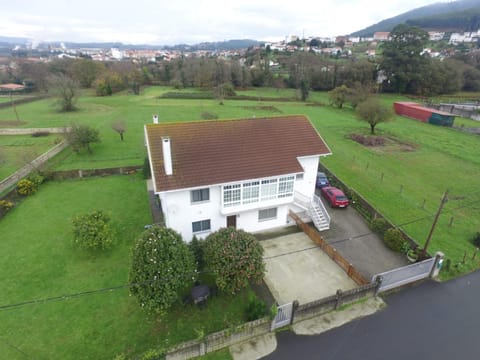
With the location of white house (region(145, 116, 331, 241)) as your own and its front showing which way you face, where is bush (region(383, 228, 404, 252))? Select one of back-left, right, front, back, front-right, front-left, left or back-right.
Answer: left

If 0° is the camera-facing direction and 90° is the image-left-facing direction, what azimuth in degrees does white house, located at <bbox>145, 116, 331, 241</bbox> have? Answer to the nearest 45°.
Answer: approximately 0°

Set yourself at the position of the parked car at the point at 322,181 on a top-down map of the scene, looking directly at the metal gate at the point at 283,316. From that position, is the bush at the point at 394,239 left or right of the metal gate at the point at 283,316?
left

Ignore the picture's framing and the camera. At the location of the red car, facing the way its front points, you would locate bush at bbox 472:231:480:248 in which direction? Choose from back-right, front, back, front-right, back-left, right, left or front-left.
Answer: back-right

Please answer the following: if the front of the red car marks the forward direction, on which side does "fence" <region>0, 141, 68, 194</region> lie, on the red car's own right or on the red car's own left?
on the red car's own left

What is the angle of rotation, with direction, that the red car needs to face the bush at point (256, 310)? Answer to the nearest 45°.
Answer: approximately 135° to its left

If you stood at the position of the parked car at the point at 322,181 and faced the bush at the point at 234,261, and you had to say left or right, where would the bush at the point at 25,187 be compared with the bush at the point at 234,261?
right

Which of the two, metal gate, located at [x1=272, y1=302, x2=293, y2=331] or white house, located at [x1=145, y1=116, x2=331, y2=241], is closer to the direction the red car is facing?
the white house

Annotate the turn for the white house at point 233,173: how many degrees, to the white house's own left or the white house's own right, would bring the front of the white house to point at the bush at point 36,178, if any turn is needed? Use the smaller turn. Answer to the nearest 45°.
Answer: approximately 90° to the white house's own right

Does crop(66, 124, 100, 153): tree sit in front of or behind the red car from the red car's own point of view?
in front

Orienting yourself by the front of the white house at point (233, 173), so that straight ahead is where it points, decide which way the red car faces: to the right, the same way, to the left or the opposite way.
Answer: the opposite way

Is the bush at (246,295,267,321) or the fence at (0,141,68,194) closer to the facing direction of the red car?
the fence

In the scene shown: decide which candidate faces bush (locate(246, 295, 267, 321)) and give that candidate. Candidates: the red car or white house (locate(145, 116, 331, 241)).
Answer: the white house

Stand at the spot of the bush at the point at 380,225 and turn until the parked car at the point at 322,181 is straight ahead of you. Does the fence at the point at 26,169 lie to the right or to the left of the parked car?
left

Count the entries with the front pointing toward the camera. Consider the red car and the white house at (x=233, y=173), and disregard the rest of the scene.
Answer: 1

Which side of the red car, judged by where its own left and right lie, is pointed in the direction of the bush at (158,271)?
left

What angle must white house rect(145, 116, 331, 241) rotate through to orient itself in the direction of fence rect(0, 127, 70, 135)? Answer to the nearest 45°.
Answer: approximately 135° to its right

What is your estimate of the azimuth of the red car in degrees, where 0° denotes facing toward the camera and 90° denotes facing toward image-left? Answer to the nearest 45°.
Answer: approximately 135°

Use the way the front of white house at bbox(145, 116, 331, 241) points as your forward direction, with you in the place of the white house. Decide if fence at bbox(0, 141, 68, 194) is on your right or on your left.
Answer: on your right
